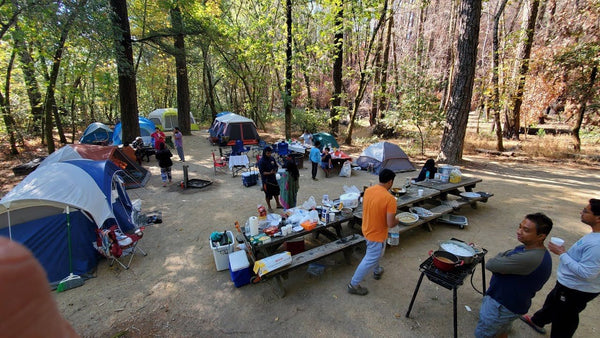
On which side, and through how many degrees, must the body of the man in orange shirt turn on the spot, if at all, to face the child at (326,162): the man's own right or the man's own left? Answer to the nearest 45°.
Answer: approximately 45° to the man's own left

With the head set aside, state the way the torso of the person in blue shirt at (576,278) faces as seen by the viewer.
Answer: to the viewer's left

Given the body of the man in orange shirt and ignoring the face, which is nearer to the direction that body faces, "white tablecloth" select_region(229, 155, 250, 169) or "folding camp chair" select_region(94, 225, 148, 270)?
the white tablecloth

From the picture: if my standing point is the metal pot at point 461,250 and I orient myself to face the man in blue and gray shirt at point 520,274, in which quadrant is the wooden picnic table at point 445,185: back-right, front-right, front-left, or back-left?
back-left

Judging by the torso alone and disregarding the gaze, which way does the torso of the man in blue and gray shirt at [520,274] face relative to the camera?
to the viewer's left

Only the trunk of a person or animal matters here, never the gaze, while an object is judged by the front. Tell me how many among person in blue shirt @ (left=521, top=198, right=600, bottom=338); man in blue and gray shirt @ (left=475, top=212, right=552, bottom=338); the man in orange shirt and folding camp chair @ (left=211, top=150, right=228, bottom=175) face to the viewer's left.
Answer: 2

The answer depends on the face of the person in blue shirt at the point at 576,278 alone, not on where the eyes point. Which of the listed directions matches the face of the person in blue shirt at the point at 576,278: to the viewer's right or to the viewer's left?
to the viewer's left
